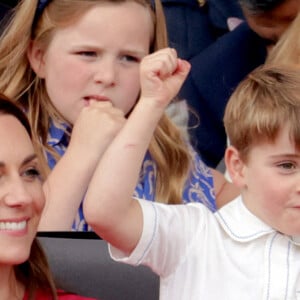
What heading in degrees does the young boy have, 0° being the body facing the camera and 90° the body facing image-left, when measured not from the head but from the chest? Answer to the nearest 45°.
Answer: approximately 315°

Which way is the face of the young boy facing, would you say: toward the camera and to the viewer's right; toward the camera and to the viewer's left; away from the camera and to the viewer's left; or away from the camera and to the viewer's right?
toward the camera and to the viewer's right

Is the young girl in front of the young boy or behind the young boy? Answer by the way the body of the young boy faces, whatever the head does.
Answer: behind

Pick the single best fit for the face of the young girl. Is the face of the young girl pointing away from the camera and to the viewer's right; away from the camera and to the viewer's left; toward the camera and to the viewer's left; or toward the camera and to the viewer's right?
toward the camera and to the viewer's right
